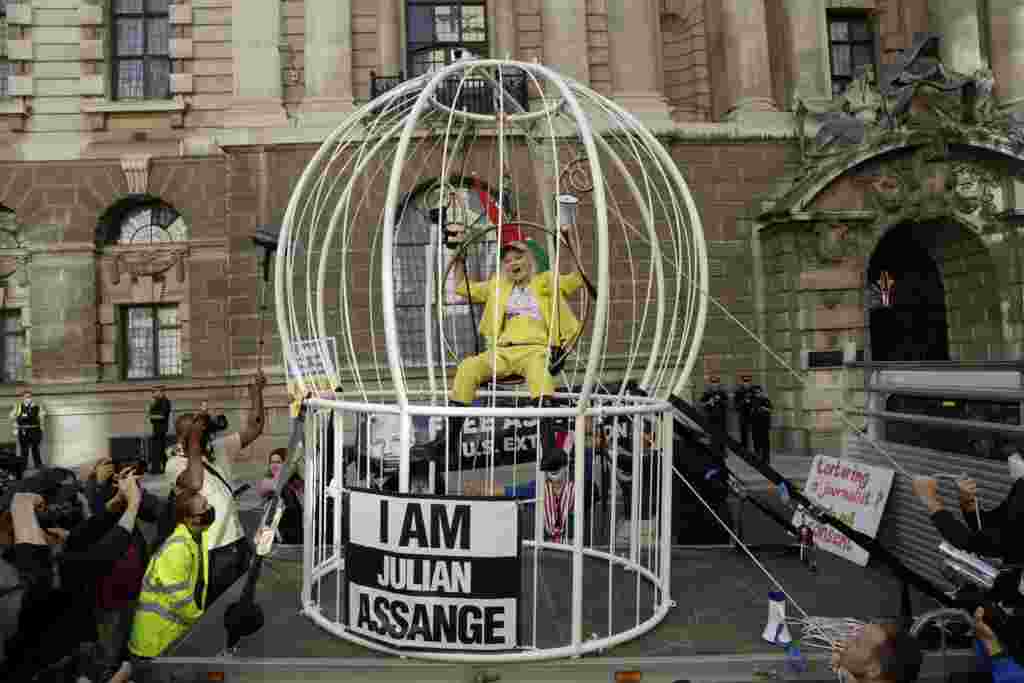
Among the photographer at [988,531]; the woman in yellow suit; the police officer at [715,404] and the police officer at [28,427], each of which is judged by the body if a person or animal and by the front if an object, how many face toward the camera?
3

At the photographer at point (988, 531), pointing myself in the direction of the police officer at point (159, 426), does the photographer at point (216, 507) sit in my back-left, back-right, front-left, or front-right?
front-left

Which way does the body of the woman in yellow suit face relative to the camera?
toward the camera

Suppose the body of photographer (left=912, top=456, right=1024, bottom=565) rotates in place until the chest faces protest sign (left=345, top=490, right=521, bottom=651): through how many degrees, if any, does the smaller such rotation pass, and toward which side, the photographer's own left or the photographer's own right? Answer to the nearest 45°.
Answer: approximately 45° to the photographer's own left

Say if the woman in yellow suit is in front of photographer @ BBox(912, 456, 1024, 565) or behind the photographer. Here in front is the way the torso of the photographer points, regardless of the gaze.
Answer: in front

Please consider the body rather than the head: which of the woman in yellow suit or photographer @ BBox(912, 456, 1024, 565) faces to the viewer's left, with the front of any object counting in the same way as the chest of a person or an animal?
the photographer

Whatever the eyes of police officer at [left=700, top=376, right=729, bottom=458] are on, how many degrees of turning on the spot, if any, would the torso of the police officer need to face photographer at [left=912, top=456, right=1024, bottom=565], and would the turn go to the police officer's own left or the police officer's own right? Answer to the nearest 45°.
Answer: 0° — they already face them

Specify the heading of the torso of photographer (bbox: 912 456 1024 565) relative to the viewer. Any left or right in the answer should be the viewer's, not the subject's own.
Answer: facing to the left of the viewer

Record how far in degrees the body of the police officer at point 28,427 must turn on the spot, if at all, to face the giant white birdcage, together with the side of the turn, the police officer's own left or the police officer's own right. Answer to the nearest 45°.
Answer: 0° — they already face it

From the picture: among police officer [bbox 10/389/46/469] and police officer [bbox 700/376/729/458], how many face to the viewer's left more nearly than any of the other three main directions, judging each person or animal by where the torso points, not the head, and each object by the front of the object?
0

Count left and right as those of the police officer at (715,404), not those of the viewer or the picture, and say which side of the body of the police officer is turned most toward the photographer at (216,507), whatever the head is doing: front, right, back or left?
front

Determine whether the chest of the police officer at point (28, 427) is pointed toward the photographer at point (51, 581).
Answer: yes

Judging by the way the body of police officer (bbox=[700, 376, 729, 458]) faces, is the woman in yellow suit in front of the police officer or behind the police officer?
in front

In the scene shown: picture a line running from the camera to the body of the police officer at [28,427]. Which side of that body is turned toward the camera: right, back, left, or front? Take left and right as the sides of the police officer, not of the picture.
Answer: front

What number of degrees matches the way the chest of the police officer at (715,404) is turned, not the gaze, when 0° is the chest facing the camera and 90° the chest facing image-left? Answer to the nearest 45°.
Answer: approximately 0°
